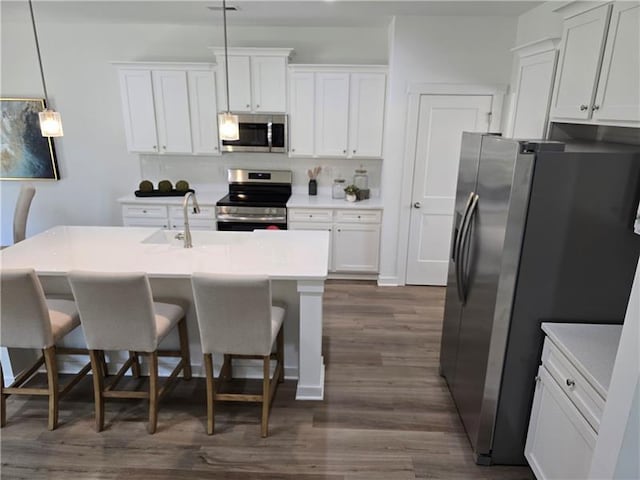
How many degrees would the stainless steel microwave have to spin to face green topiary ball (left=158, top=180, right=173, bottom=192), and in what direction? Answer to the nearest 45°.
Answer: approximately 90° to its right

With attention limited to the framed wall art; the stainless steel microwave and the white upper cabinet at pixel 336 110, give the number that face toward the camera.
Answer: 3

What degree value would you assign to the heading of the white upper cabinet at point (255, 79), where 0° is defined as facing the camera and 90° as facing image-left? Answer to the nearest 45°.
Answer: approximately 0°

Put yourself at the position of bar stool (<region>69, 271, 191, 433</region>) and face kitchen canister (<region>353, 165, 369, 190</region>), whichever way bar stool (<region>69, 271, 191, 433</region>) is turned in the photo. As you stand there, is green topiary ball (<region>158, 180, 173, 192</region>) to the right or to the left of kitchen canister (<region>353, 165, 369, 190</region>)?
left

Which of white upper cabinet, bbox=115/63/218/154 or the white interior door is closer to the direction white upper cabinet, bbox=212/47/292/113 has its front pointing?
the white interior door

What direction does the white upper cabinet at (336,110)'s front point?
toward the camera

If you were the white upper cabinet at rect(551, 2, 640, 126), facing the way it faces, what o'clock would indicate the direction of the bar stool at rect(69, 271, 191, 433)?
The bar stool is roughly at 12 o'clock from the white upper cabinet.

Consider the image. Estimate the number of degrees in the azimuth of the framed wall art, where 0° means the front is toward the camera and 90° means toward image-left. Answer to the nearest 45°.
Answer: approximately 0°

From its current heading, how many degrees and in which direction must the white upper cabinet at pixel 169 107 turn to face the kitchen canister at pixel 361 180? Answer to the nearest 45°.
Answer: approximately 90° to its left

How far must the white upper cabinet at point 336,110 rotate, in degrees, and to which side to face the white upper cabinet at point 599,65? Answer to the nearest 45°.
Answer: approximately 45° to its left

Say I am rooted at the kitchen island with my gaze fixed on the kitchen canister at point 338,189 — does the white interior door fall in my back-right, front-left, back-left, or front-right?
front-right

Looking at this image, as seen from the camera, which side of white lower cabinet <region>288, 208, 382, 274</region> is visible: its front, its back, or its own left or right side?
front

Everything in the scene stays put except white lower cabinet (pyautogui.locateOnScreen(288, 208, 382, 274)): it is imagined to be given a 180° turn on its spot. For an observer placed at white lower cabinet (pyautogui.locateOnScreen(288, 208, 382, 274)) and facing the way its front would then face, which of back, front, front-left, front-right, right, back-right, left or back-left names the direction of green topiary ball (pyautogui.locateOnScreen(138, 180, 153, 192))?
left

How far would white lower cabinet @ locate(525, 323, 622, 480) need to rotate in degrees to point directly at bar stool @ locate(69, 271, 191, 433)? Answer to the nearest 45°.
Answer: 0° — it already faces it
